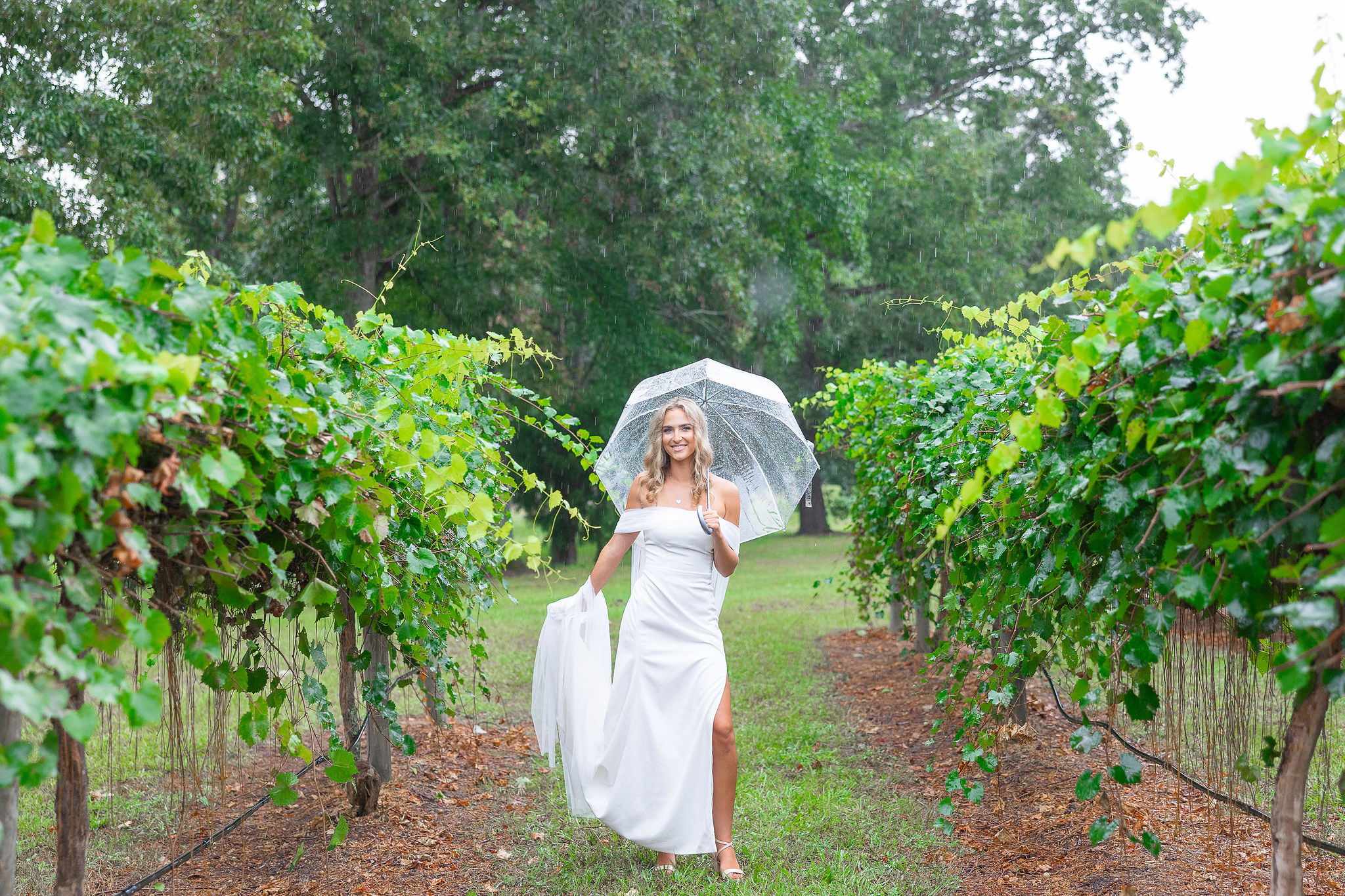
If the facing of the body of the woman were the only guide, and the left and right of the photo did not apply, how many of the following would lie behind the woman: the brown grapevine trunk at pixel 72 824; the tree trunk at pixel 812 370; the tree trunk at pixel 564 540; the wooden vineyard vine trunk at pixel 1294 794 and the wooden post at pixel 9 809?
2

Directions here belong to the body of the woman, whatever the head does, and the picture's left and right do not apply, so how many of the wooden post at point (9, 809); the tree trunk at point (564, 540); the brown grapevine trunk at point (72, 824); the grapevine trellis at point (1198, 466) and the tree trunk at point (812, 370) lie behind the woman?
2

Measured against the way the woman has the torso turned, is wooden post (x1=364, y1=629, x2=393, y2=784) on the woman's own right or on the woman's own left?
on the woman's own right

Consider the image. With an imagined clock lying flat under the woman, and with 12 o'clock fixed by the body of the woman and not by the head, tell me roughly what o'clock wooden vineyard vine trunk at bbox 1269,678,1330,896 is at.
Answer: The wooden vineyard vine trunk is roughly at 11 o'clock from the woman.

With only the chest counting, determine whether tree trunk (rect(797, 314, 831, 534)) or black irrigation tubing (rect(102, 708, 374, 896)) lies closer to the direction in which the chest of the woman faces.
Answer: the black irrigation tubing

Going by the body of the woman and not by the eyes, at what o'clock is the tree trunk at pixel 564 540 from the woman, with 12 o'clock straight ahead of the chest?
The tree trunk is roughly at 6 o'clock from the woman.

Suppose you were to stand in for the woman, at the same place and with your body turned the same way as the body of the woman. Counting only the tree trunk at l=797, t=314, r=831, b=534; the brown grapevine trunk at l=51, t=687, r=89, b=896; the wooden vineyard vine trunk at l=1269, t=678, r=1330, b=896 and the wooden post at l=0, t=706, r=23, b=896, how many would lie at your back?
1

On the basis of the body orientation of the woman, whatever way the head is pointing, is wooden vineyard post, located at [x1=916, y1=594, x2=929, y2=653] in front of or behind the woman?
behind

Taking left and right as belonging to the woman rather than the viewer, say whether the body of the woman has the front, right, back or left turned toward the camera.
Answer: front

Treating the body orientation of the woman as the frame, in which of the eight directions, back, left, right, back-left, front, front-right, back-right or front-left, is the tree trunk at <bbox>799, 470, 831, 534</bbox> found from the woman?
back

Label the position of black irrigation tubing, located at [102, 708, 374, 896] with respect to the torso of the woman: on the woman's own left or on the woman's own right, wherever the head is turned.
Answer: on the woman's own right
